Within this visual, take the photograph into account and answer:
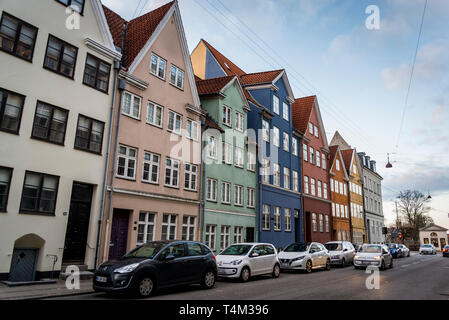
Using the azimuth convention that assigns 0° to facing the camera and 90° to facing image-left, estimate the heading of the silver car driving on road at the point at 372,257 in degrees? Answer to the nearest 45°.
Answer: approximately 45°

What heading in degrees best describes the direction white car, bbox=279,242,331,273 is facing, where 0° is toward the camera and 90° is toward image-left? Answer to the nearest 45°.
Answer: approximately 45°

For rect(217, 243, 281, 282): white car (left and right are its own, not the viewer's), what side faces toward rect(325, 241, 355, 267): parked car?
back

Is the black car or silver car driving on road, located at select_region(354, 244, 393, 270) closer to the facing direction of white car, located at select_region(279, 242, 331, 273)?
the black car

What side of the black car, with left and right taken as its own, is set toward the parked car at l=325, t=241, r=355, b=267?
back

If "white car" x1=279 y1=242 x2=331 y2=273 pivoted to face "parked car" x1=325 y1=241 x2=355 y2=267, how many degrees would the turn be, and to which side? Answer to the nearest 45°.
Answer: approximately 180°

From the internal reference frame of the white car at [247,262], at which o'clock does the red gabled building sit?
The red gabled building is roughly at 5 o'clock from the white car.

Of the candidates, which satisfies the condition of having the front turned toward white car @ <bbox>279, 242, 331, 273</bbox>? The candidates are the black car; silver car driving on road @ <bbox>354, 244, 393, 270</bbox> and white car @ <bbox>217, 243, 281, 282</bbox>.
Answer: the silver car driving on road

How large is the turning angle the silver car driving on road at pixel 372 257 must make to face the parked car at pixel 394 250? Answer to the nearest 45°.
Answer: approximately 135° to its right
